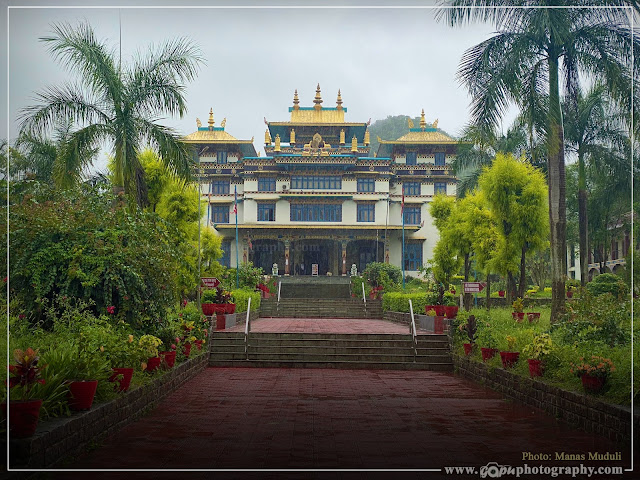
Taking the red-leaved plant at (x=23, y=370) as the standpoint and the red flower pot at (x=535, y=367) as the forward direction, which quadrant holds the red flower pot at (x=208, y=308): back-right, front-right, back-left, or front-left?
front-left

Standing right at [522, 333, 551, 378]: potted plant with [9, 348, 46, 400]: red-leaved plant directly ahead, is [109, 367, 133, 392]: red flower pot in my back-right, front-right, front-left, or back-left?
front-right

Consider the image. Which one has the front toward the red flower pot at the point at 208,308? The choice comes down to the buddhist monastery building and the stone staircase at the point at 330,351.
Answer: the buddhist monastery building

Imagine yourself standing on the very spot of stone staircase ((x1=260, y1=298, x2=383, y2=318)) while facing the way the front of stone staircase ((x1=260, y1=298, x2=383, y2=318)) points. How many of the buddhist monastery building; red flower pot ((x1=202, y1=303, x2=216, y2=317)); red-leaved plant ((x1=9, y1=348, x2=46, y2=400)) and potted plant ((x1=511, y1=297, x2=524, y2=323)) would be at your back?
1

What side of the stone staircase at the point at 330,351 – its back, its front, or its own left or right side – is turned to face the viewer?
front

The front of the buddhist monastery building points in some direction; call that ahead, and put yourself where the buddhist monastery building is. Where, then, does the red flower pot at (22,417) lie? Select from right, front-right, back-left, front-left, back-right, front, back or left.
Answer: front

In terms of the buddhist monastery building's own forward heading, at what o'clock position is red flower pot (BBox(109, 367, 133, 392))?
The red flower pot is roughly at 12 o'clock from the buddhist monastery building.

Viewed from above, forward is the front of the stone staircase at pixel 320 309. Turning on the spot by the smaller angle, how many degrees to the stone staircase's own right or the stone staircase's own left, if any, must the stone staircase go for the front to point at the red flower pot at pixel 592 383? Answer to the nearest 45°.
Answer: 0° — it already faces it

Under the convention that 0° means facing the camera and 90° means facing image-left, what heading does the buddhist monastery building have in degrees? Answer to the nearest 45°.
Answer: approximately 0°

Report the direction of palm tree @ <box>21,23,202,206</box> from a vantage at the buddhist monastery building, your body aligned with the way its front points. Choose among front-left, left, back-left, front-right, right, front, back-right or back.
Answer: front

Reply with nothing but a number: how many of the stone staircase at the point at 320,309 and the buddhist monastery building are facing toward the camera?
2

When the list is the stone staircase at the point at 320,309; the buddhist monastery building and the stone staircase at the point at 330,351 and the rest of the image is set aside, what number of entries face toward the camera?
3

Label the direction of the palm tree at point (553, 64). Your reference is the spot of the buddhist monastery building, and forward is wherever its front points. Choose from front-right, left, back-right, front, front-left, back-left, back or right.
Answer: front

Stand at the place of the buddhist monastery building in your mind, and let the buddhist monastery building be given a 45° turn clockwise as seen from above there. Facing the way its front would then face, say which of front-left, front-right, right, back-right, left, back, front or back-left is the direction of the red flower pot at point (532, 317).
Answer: front-left

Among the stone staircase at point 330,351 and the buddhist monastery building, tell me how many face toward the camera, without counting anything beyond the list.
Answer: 2

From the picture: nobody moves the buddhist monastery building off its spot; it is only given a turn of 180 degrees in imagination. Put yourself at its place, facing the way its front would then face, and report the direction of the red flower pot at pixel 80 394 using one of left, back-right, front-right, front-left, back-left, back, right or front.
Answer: back

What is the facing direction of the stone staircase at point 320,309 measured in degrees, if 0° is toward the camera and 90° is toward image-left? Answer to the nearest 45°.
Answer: approximately 0°
